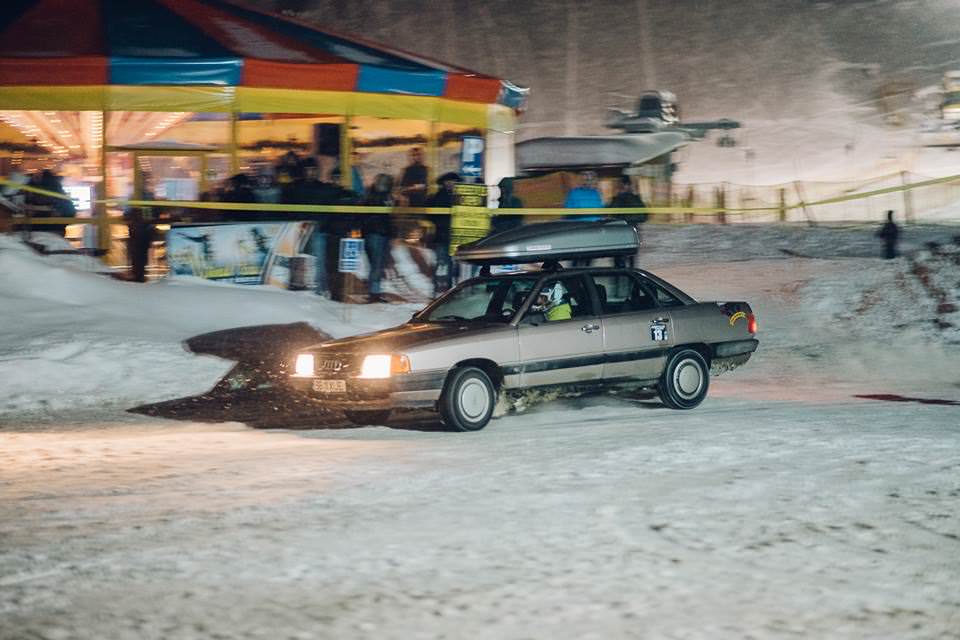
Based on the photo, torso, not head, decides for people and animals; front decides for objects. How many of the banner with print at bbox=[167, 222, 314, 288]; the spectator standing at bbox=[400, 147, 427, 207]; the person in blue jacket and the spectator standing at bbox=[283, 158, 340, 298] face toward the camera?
4

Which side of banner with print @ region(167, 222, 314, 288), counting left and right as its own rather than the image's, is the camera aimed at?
front

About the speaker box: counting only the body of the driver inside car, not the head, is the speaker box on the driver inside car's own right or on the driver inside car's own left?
on the driver inside car's own right

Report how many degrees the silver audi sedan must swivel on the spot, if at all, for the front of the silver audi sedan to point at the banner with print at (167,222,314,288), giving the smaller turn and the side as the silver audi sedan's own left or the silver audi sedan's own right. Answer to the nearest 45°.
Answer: approximately 90° to the silver audi sedan's own right

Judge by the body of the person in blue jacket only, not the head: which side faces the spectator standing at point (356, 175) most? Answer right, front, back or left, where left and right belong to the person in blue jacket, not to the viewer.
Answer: right

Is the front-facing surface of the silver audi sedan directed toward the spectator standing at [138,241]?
no

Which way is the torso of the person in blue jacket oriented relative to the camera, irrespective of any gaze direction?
toward the camera

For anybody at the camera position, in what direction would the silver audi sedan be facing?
facing the viewer and to the left of the viewer

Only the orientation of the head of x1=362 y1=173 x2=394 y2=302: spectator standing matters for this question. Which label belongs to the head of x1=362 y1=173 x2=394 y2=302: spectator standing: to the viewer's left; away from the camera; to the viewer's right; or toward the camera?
toward the camera

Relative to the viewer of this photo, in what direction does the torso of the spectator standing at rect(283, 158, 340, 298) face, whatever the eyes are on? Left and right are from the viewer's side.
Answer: facing the viewer

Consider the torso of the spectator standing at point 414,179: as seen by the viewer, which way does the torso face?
toward the camera

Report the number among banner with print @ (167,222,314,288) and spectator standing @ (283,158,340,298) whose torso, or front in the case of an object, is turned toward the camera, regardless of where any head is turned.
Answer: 2

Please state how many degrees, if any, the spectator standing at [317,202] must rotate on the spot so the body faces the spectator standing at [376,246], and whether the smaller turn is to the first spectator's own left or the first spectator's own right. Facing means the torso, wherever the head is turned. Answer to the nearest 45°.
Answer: approximately 90° to the first spectator's own left

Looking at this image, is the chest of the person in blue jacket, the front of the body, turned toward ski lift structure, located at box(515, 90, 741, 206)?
no

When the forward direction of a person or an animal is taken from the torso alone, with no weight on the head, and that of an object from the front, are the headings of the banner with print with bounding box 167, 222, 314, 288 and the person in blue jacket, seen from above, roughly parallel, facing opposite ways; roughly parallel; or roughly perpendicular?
roughly parallel

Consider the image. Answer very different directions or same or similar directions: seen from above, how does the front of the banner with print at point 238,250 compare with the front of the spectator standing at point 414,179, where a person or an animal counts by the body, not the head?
same or similar directions
